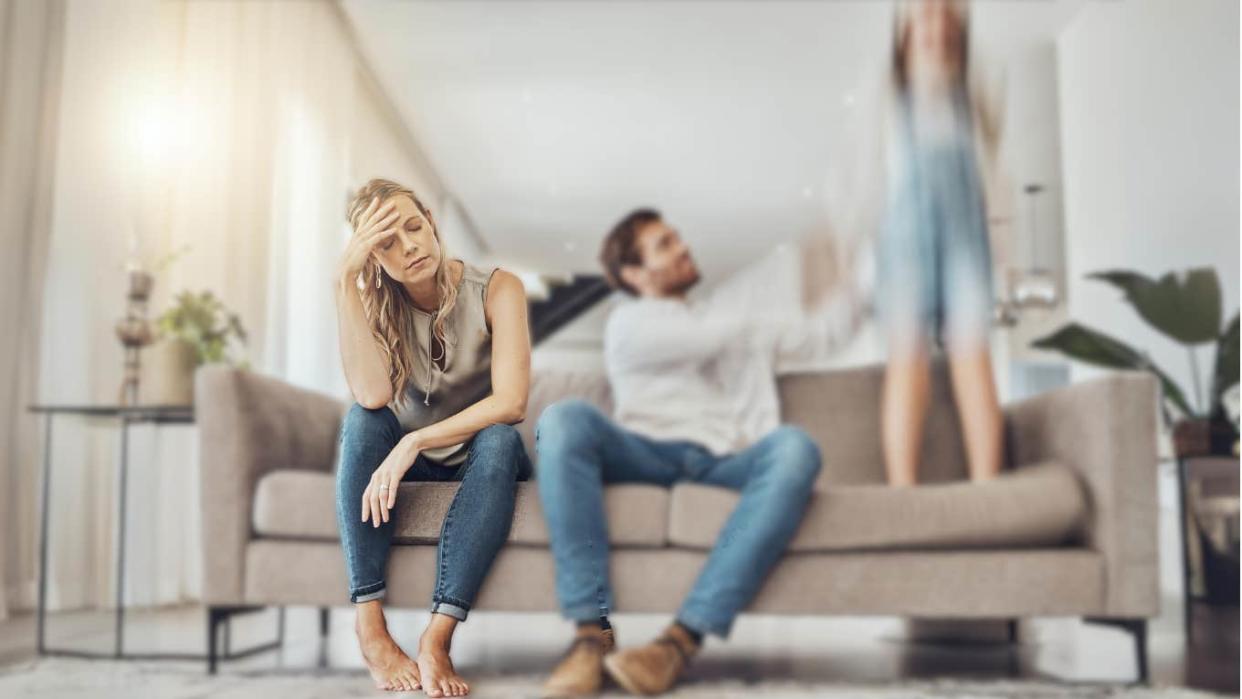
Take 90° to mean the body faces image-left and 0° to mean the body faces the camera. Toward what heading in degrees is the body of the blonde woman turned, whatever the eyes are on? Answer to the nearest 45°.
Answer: approximately 0°

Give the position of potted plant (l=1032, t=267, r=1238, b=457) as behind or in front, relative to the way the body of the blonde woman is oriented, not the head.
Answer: behind

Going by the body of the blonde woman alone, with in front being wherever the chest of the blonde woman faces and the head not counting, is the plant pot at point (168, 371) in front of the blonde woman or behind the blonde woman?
behind

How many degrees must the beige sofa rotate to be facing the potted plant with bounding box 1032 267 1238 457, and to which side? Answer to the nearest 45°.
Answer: approximately 135° to its left

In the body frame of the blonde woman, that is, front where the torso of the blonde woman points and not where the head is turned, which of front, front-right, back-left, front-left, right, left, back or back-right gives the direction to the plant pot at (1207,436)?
back-left

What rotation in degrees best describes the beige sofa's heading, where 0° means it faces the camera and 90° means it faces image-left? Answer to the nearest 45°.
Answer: approximately 0°

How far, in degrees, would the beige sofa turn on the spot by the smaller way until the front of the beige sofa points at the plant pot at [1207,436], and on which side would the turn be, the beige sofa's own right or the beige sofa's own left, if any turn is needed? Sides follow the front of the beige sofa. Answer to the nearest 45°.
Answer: approximately 135° to the beige sofa's own left
